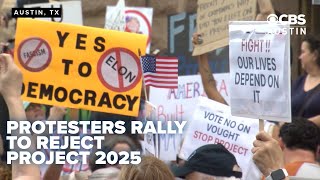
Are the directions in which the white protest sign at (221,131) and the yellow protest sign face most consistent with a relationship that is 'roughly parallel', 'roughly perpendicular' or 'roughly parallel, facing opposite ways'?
roughly parallel

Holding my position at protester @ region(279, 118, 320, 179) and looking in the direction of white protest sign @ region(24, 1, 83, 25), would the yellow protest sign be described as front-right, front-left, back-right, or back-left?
front-left

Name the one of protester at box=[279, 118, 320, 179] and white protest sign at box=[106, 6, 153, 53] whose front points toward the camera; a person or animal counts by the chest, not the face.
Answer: the white protest sign

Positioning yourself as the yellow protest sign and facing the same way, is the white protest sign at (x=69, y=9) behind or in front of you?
behind

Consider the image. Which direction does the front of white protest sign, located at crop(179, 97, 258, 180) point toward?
toward the camera

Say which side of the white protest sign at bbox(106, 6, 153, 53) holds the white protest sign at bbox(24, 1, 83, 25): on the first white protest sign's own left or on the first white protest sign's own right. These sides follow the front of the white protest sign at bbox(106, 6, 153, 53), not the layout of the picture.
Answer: on the first white protest sign's own right

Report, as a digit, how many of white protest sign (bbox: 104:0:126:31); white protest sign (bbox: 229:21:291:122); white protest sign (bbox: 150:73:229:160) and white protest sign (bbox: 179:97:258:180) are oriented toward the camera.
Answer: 4

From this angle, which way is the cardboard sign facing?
toward the camera

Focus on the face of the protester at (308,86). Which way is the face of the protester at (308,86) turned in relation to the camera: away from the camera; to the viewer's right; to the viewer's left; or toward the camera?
to the viewer's left

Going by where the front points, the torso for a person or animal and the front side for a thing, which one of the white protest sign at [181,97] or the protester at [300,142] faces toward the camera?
the white protest sign

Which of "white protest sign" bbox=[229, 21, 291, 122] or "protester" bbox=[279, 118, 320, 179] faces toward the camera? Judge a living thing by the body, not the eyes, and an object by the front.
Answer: the white protest sign

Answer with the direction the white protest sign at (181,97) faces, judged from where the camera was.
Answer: facing the viewer
